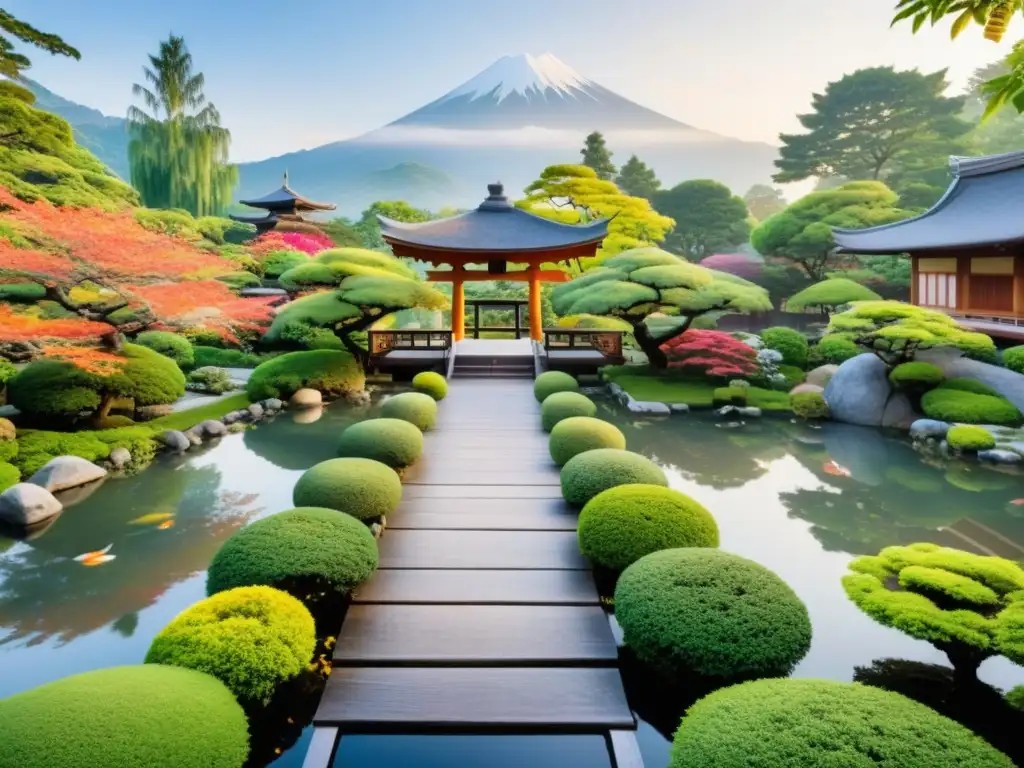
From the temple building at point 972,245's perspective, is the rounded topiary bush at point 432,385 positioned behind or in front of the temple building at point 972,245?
in front

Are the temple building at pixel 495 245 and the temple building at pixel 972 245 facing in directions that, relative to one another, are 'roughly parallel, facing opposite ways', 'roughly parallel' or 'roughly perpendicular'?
roughly perpendicular

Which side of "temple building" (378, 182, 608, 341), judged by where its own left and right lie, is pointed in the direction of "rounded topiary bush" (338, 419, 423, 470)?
front

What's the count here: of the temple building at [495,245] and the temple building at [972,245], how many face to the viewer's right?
0

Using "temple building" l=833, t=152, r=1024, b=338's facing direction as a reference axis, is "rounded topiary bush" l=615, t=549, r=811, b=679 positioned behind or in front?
in front

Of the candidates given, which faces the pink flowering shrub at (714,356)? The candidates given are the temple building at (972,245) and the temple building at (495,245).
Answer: the temple building at (972,245)

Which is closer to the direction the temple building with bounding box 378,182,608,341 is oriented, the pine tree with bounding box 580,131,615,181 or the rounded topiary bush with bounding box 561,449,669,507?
the rounded topiary bush

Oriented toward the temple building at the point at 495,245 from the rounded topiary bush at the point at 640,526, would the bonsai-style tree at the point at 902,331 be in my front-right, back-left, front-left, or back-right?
front-right

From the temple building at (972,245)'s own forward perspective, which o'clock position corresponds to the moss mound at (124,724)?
The moss mound is roughly at 11 o'clock from the temple building.

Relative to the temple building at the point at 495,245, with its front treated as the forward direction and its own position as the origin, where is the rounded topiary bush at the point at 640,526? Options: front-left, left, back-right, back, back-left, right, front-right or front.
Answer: front

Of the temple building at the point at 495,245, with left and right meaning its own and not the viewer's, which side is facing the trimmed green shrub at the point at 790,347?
left

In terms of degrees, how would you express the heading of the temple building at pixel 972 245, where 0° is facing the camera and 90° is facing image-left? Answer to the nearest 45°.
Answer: approximately 45°

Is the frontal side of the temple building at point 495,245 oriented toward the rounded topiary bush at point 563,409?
yes

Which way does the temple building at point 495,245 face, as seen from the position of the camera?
facing the viewer

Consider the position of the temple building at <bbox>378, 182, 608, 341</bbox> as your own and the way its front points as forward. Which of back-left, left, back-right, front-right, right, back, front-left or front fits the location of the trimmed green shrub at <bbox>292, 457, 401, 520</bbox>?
front

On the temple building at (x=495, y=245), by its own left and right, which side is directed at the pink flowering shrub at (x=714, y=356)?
left

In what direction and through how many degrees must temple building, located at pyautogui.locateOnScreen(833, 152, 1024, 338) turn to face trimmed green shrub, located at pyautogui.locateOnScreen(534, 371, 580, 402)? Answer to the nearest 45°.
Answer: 0° — it already faces it

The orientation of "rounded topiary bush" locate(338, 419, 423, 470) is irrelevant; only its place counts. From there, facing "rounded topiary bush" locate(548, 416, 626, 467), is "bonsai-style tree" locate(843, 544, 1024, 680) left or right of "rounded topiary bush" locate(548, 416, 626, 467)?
right

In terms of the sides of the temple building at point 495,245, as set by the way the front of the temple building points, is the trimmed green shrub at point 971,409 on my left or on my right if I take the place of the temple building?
on my left

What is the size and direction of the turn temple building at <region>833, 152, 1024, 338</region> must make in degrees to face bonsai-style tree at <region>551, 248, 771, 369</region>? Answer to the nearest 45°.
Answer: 0° — it already faces it
